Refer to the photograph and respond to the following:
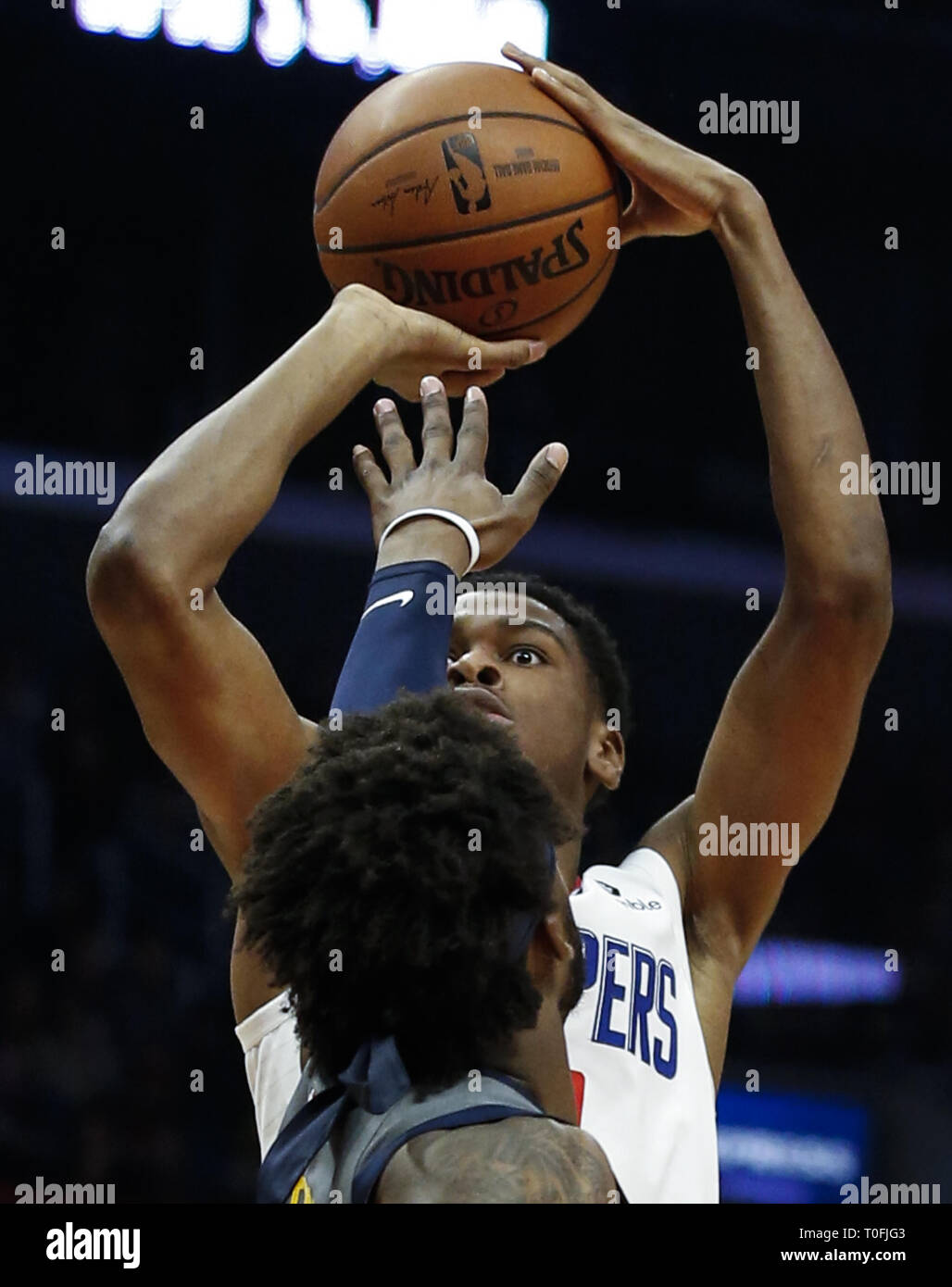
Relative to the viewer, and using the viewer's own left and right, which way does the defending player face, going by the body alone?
facing away from the viewer and to the right of the viewer

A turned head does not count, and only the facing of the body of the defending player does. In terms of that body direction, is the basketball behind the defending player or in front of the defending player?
in front

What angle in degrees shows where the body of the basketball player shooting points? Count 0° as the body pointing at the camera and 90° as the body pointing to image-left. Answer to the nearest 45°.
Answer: approximately 0°
